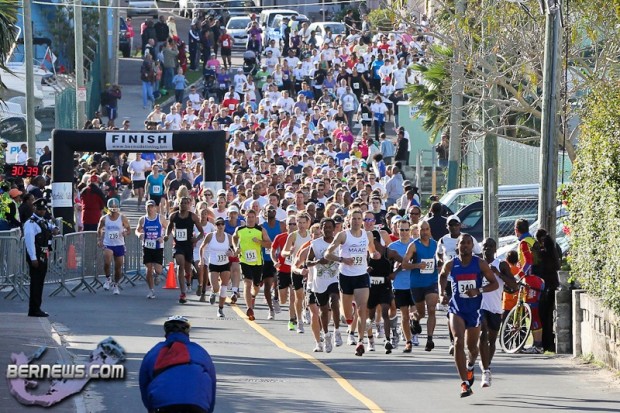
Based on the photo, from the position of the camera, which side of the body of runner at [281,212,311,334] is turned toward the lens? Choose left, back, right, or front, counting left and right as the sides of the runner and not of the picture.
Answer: front

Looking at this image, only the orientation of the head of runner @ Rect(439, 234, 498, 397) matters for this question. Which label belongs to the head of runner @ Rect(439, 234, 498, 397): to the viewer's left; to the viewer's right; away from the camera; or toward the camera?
toward the camera

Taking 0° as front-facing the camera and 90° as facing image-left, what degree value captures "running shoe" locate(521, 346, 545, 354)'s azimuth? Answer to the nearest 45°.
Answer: approximately 90°

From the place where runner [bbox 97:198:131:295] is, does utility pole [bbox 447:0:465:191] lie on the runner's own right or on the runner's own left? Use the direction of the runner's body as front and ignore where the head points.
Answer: on the runner's own left

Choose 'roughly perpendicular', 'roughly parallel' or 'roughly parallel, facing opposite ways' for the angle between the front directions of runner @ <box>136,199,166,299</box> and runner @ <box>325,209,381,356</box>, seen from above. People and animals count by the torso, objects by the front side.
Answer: roughly parallel

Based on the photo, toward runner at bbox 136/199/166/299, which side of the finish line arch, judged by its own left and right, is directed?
front

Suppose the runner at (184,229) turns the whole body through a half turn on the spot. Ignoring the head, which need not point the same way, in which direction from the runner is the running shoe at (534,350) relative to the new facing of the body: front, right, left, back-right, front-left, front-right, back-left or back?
back-right

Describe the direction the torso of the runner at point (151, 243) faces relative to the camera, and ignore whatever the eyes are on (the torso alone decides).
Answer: toward the camera

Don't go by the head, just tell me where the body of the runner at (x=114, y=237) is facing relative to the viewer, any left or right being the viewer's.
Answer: facing the viewer

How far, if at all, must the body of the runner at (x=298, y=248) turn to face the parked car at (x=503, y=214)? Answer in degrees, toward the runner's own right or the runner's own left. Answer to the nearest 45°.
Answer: approximately 135° to the runner's own left
